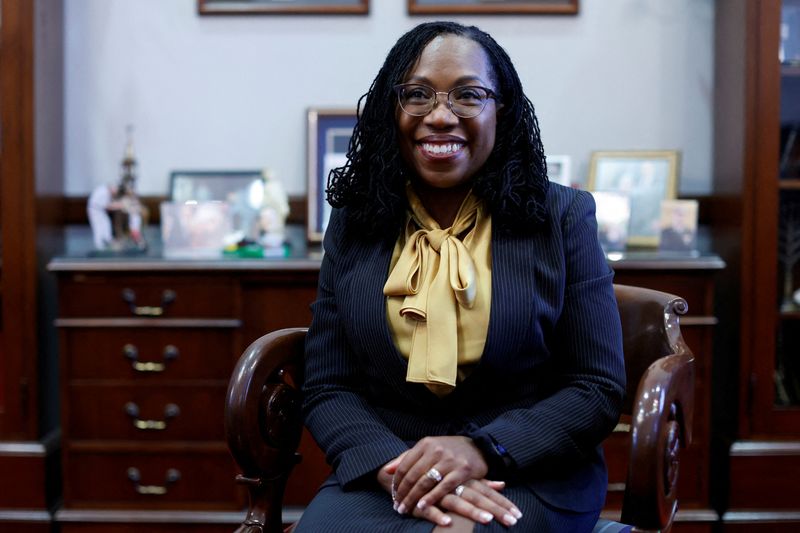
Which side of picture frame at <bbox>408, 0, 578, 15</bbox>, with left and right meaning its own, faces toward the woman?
front

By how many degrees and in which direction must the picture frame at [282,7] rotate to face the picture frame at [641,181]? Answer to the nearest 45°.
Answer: approximately 90° to its left

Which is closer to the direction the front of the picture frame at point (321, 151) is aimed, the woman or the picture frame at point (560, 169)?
the woman

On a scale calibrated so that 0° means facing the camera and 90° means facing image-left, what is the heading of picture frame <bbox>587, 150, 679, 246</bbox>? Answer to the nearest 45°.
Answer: approximately 0°

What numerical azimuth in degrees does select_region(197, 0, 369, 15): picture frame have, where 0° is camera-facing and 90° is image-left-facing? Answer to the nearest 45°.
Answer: approximately 0°

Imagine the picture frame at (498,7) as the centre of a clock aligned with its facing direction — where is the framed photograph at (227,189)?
The framed photograph is roughly at 3 o'clock from the picture frame.
